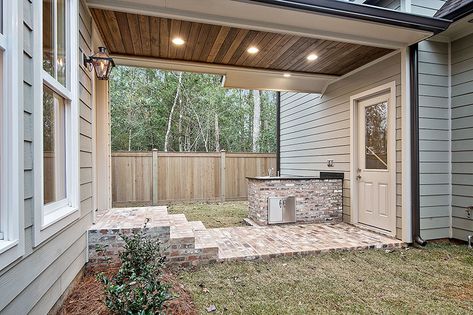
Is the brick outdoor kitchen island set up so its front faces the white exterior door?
no

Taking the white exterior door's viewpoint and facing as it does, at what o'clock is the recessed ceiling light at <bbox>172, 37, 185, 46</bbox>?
The recessed ceiling light is roughly at 12 o'clock from the white exterior door.

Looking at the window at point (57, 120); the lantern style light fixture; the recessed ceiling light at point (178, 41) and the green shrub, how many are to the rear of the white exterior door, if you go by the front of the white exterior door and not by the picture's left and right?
0

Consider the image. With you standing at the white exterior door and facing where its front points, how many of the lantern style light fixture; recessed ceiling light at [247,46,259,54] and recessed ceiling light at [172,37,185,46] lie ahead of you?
3

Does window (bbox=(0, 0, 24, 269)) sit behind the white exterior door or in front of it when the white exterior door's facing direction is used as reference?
in front

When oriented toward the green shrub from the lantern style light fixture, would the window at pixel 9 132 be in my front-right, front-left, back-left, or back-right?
front-right

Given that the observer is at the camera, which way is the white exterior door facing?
facing the viewer and to the left of the viewer

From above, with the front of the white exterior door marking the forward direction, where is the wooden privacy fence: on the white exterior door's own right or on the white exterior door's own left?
on the white exterior door's own right

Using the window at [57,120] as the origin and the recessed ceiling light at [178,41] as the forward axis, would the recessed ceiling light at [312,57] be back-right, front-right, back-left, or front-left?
front-right

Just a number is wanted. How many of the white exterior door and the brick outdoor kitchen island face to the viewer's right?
0

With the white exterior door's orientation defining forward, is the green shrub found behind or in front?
in front

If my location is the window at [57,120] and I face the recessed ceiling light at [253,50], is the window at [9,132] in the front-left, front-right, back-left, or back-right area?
back-right

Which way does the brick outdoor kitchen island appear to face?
toward the camera

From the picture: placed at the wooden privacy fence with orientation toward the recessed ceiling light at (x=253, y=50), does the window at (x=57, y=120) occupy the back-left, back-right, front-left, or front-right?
front-right
